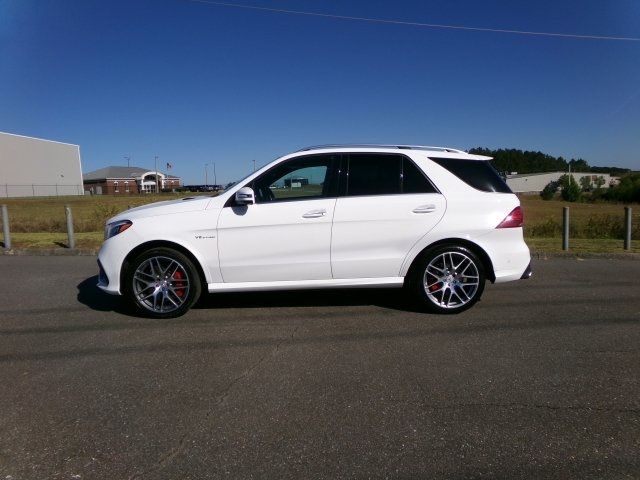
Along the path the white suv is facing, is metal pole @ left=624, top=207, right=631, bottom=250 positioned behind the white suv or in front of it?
behind

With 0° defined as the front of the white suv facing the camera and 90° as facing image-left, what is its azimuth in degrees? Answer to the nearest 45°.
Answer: approximately 90°
